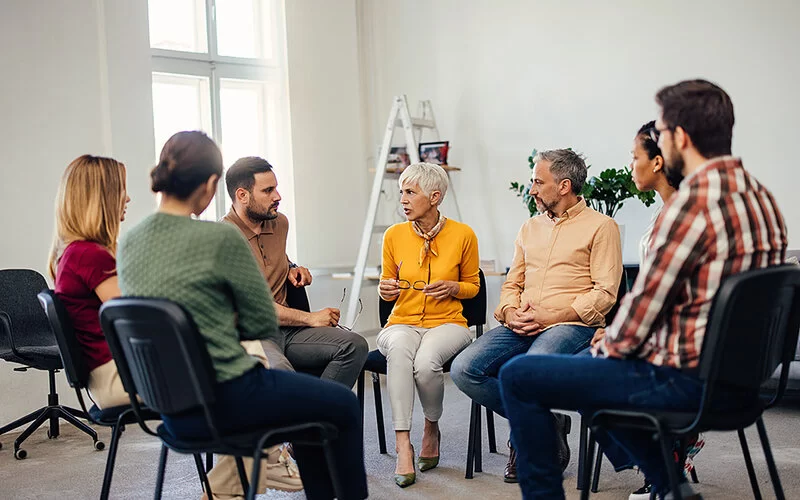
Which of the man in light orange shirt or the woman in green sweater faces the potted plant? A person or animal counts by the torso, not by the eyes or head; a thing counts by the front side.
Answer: the woman in green sweater

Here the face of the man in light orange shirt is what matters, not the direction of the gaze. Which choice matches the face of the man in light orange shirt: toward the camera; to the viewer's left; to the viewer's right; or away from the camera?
to the viewer's left

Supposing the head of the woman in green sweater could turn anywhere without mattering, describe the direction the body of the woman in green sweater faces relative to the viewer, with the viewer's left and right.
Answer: facing away from the viewer and to the right of the viewer

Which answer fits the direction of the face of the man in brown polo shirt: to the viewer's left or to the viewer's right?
to the viewer's right

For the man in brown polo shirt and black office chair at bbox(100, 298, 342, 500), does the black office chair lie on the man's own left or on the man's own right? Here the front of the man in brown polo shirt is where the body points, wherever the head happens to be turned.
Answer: on the man's own right

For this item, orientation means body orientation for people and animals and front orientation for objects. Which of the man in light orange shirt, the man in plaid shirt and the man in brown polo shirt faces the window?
the man in plaid shirt

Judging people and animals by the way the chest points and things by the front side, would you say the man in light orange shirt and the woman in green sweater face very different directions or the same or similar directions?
very different directions

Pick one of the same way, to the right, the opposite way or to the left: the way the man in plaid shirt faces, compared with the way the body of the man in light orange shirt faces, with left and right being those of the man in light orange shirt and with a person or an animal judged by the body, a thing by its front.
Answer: to the right

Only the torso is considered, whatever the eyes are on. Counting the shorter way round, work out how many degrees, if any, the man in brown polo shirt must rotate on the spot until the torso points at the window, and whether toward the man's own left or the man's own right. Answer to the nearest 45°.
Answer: approximately 135° to the man's own left

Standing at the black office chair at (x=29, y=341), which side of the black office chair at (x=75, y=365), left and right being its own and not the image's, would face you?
left

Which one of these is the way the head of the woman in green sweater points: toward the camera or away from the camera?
away from the camera

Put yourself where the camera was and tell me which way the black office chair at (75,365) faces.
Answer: facing to the right of the viewer

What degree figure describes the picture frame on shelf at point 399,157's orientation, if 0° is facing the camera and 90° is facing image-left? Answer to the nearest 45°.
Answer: approximately 0°

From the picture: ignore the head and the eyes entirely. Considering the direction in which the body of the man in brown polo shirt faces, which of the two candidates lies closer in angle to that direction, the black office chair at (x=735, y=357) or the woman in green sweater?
the black office chair

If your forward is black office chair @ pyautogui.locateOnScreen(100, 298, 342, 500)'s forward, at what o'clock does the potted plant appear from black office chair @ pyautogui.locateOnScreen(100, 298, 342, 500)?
The potted plant is roughly at 12 o'clock from the black office chair.
